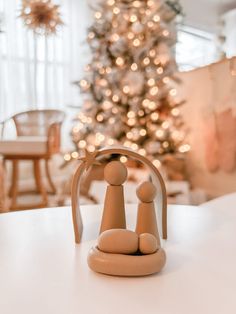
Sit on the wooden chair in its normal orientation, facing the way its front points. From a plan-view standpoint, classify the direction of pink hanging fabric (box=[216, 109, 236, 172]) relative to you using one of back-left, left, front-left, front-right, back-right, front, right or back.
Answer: left

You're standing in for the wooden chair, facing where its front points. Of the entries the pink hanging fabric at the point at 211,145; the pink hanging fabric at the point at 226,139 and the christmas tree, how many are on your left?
3

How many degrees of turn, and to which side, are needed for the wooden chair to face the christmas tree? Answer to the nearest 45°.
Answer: approximately 90° to its left

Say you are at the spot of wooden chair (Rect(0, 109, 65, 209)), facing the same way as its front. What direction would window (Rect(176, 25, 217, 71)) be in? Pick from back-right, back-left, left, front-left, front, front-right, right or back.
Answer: back-left

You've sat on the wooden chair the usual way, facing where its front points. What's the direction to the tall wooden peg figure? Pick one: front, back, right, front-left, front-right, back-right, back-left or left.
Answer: front-left

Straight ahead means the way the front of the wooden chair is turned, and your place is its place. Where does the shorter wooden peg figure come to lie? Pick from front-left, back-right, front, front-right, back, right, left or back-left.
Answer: front-left

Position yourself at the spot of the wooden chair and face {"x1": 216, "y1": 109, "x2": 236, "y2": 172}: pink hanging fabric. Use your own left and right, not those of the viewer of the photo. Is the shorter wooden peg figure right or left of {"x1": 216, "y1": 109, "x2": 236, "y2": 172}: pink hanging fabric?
right

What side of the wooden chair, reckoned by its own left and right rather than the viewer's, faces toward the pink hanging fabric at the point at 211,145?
left
